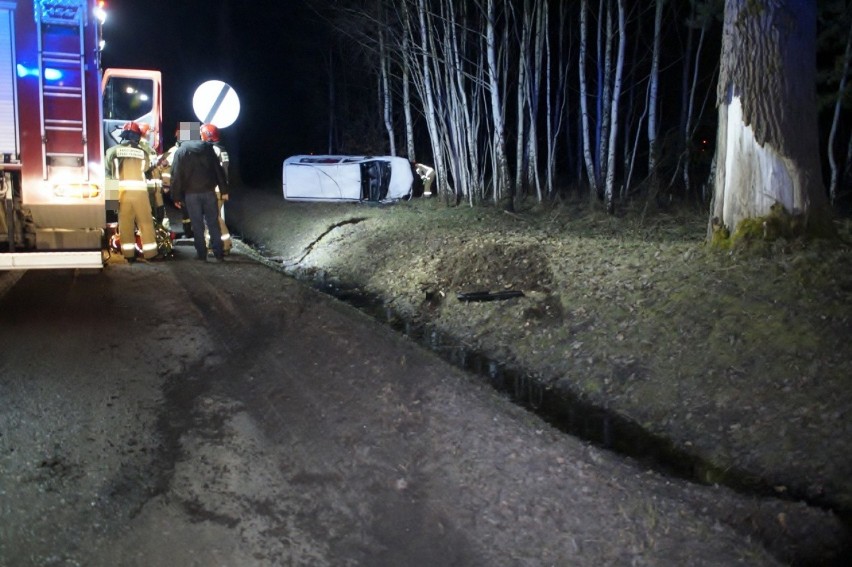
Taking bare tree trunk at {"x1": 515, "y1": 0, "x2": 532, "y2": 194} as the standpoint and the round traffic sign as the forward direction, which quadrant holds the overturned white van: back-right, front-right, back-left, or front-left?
front-right

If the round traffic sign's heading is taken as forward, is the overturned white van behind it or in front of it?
behind

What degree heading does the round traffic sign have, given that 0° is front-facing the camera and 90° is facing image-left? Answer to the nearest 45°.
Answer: approximately 0°

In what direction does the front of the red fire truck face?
away from the camera

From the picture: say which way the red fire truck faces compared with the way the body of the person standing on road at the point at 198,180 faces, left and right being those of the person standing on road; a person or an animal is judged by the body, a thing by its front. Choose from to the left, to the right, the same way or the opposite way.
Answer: the same way

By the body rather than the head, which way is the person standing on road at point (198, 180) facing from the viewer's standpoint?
away from the camera

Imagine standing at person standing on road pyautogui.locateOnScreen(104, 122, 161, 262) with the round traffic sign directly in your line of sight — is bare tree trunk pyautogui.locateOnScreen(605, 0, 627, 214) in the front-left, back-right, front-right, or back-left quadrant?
front-right

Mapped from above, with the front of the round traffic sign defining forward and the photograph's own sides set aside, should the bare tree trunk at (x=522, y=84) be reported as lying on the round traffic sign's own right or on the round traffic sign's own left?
on the round traffic sign's own left
